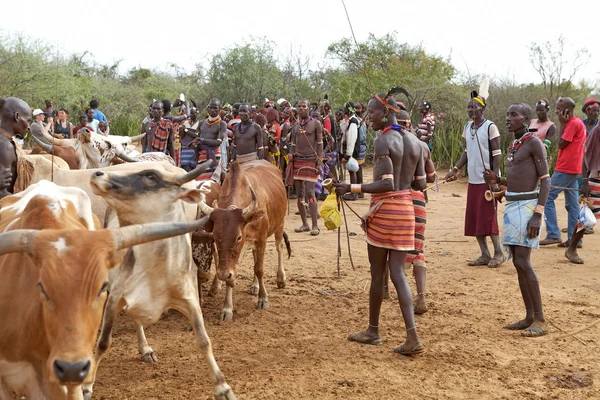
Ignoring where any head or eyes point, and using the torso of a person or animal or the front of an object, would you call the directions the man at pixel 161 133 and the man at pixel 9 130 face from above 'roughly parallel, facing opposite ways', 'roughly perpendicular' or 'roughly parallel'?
roughly perpendicular

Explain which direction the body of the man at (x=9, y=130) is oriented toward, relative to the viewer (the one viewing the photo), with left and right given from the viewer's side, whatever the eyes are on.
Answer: facing to the right of the viewer

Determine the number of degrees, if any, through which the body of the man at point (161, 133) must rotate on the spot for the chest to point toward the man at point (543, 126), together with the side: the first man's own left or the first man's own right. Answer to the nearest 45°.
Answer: approximately 45° to the first man's own left

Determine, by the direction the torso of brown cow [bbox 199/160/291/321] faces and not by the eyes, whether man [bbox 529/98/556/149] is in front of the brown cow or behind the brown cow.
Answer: behind

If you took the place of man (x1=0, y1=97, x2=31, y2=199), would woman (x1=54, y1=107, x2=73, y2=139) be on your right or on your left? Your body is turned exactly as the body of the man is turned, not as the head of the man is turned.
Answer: on your left

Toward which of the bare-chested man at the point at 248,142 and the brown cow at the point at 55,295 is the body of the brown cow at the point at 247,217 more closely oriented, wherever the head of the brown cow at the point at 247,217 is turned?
the brown cow

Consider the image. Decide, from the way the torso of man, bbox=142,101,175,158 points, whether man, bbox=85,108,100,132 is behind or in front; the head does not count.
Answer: behind

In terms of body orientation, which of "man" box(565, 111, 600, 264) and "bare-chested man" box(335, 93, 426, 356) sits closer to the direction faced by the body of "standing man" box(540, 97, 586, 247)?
the bare-chested man

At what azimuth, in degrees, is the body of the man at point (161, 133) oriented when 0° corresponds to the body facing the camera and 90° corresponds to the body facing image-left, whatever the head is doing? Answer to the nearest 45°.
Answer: approximately 0°

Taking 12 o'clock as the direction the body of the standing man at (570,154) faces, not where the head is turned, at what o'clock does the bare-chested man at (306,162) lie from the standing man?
The bare-chested man is roughly at 12 o'clock from the standing man.

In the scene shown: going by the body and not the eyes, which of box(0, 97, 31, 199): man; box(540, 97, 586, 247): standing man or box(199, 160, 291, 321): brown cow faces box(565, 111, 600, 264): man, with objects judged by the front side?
box(0, 97, 31, 199): man

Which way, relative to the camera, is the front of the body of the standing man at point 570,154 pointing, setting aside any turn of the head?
to the viewer's left

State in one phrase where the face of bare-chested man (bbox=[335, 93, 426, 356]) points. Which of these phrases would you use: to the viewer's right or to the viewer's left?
to the viewer's left

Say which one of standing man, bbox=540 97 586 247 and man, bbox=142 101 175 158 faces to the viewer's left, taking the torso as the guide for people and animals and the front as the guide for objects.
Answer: the standing man
